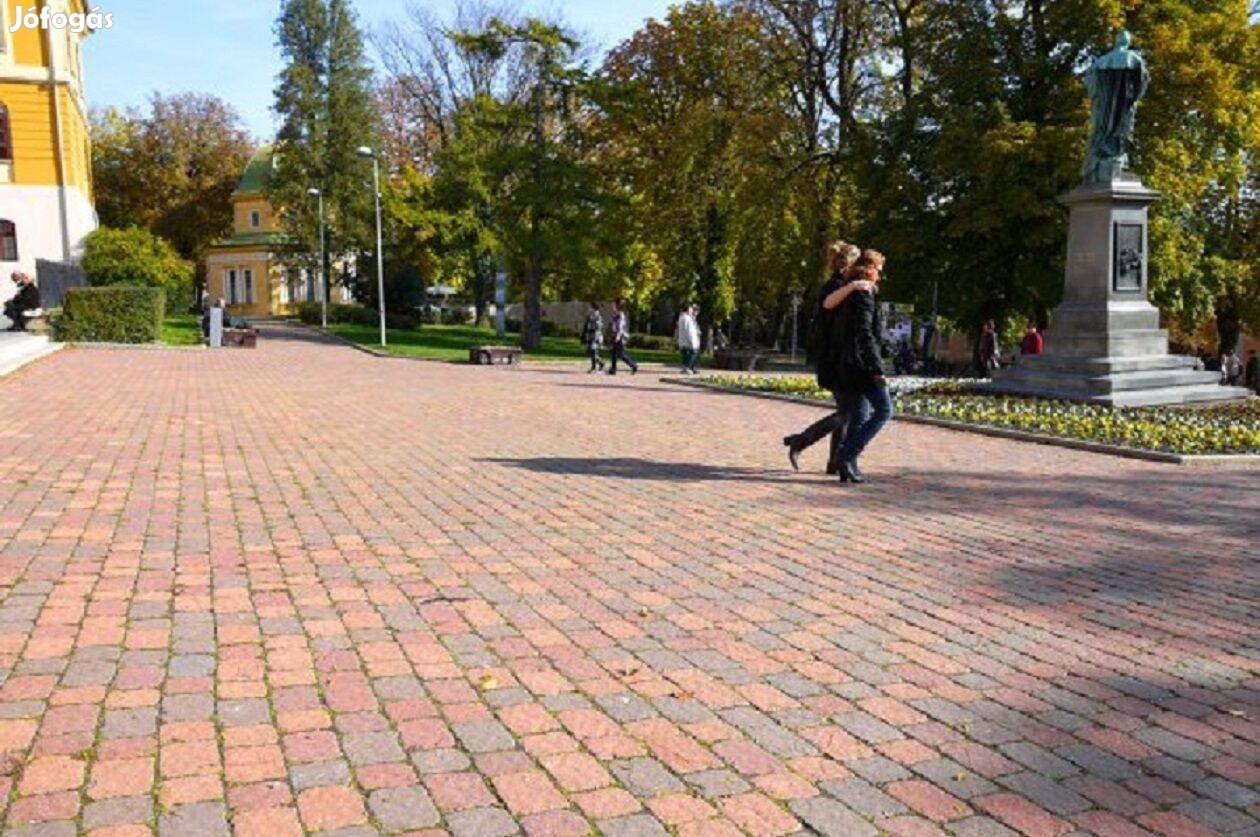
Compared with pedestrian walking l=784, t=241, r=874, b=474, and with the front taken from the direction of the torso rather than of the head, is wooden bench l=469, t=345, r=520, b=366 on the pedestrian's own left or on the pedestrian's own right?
on the pedestrian's own left

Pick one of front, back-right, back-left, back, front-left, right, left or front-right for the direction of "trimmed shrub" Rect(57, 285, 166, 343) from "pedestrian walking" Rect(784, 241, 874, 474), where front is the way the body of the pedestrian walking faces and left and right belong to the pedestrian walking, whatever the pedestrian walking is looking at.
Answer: back-left

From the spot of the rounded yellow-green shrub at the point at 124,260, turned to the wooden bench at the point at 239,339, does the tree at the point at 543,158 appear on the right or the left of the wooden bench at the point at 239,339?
left

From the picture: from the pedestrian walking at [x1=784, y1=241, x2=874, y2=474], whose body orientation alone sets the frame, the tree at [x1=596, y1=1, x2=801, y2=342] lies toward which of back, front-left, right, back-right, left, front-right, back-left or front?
left

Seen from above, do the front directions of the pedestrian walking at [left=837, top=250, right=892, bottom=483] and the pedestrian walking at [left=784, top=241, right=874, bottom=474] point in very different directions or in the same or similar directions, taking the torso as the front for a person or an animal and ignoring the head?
same or similar directions
